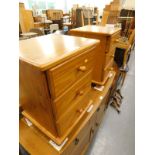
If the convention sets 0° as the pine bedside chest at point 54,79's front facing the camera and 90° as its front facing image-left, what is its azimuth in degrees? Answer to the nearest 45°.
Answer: approximately 315°
